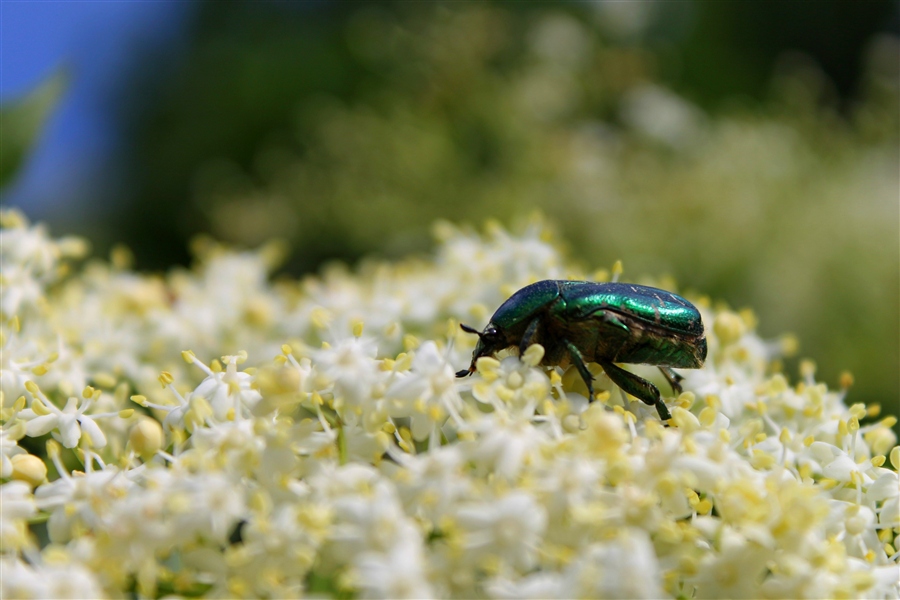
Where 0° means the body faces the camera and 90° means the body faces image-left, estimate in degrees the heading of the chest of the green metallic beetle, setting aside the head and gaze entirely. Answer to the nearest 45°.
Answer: approximately 90°
